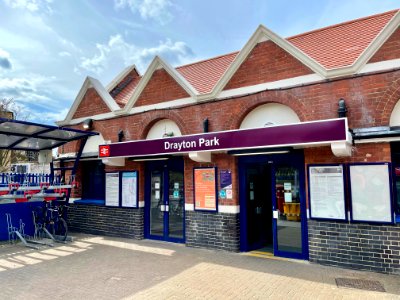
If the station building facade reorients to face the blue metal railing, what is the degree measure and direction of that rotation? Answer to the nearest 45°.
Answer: approximately 45° to its right

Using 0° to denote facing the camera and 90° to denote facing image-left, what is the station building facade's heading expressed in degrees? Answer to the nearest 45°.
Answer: approximately 45°

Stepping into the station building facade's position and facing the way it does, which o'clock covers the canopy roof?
The canopy roof is roughly at 2 o'clock from the station building facade.
